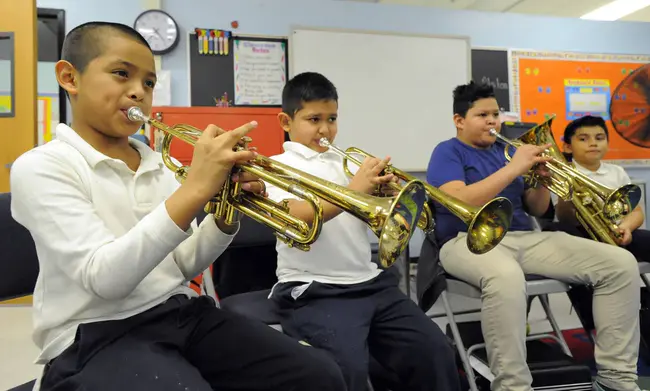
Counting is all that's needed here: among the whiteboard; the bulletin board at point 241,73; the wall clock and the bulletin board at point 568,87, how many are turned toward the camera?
4

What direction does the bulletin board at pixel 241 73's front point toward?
toward the camera

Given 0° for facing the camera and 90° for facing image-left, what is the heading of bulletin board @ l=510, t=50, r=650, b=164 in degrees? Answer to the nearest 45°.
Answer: approximately 0°

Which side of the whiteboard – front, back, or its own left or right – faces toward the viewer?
front

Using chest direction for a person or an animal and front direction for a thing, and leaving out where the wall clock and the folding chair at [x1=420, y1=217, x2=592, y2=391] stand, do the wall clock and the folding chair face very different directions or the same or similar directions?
same or similar directions

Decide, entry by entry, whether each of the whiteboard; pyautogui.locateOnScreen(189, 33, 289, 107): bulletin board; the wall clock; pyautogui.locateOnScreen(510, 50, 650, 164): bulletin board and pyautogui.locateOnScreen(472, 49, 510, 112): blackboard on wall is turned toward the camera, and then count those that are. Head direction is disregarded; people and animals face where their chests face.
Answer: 5

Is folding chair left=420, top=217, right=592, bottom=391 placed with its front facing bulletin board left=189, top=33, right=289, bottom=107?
no

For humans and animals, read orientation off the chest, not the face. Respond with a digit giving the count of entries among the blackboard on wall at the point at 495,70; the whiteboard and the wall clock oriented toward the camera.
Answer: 3

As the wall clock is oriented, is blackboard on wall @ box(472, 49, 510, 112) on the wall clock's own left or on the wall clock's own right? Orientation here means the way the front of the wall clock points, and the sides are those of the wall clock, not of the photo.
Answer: on the wall clock's own left

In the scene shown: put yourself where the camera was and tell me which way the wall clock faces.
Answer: facing the viewer

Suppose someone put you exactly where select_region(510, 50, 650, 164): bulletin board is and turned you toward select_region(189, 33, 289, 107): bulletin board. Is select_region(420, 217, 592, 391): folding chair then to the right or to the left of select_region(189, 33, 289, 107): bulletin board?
left

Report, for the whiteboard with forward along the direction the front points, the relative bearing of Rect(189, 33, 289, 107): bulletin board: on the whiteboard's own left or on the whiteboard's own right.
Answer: on the whiteboard's own right

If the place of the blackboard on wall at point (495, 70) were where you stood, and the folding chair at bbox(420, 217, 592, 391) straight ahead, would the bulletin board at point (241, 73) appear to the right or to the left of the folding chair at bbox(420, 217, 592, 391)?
right

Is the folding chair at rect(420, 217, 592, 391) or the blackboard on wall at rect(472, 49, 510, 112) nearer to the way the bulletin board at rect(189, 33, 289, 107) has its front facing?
the folding chair

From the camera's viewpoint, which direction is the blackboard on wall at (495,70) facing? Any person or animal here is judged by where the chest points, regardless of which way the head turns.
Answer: toward the camera
